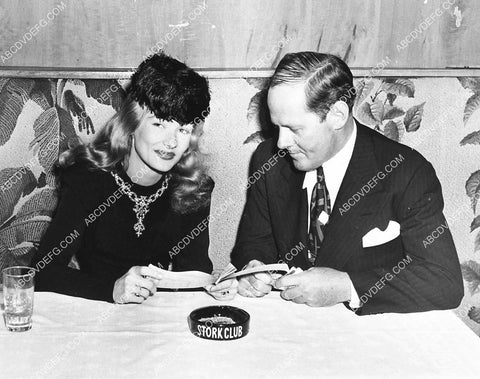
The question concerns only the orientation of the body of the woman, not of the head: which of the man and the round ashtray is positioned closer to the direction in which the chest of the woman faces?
the round ashtray

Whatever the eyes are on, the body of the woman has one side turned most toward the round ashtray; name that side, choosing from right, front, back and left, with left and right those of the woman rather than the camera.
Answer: front

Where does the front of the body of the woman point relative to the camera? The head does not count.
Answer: toward the camera

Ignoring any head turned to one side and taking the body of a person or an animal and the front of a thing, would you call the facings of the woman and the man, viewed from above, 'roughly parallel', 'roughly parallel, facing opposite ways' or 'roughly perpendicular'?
roughly perpendicular

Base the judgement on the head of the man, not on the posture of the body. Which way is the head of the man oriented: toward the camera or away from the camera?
toward the camera

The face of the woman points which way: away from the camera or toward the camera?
toward the camera

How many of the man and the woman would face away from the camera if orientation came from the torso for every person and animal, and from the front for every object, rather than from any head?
0

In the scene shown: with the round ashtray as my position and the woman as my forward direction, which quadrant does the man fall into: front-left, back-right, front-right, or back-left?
front-right

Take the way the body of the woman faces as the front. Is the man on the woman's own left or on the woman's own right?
on the woman's own left

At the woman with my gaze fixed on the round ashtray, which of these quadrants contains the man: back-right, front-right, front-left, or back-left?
front-left

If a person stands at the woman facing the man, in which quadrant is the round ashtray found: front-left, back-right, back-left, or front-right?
front-right

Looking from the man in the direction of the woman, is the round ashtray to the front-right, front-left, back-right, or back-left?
front-left

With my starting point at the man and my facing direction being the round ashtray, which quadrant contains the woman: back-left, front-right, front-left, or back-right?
front-right
